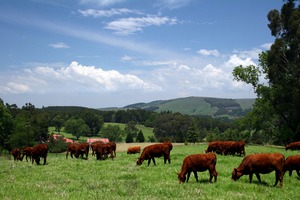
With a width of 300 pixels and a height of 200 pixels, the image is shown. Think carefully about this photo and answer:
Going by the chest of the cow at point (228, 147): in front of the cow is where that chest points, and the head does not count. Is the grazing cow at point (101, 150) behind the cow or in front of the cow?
in front

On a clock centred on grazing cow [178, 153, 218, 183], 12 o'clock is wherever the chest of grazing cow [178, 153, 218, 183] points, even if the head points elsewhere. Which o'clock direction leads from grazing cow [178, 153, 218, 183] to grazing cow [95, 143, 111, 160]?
grazing cow [95, 143, 111, 160] is roughly at 2 o'clock from grazing cow [178, 153, 218, 183].

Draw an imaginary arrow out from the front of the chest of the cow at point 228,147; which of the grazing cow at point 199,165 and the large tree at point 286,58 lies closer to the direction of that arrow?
the grazing cow

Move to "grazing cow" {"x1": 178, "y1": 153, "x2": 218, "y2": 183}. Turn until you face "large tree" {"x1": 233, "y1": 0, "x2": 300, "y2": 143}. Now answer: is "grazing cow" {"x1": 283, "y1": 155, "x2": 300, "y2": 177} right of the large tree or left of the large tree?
right

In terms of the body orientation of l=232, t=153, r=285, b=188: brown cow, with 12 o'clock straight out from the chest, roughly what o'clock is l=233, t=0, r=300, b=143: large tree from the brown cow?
The large tree is roughly at 3 o'clock from the brown cow.

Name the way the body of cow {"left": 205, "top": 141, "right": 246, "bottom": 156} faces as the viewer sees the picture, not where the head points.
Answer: to the viewer's left

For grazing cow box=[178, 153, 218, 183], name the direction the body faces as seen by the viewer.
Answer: to the viewer's left

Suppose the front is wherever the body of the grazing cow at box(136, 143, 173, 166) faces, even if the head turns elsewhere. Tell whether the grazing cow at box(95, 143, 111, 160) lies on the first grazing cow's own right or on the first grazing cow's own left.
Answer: on the first grazing cow's own right

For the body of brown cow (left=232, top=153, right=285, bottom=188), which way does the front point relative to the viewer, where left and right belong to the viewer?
facing to the left of the viewer

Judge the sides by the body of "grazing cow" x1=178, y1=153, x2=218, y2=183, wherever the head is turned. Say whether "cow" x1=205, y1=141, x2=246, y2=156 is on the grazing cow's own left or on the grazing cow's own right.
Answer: on the grazing cow's own right

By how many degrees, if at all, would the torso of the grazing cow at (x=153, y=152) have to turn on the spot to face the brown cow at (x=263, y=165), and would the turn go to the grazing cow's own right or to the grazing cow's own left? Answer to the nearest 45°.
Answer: approximately 135° to the grazing cow's own left
